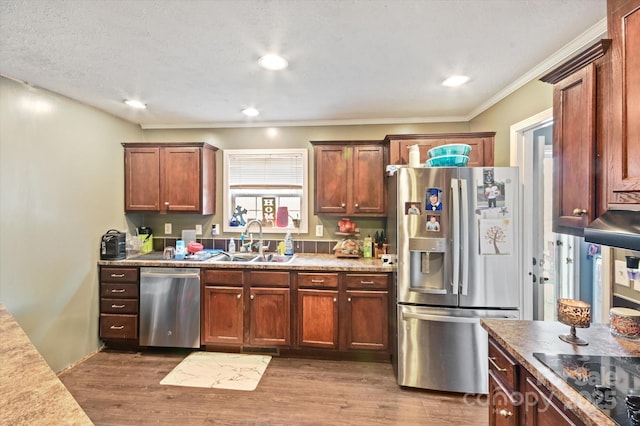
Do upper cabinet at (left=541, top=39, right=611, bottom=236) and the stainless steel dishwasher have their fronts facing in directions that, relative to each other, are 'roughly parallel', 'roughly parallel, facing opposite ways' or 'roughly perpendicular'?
roughly perpendicular

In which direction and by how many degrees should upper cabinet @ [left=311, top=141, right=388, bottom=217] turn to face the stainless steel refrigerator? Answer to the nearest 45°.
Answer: approximately 45° to its left

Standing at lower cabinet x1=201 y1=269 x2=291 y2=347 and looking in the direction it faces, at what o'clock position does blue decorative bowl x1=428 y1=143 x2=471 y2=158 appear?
The blue decorative bowl is roughly at 10 o'clock from the lower cabinet.

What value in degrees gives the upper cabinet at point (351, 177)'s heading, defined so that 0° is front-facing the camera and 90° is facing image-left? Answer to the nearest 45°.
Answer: approximately 0°

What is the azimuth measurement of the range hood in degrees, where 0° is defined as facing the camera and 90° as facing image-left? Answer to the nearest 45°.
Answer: approximately 45°

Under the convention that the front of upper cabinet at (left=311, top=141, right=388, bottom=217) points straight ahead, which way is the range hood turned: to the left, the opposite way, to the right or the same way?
to the right

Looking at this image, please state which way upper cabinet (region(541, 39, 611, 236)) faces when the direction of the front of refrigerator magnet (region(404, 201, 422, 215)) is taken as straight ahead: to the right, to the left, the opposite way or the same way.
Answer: to the right

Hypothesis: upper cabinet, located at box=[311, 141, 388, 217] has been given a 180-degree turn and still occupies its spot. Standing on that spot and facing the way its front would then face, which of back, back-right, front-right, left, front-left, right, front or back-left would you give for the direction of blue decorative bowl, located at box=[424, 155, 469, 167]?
back-right

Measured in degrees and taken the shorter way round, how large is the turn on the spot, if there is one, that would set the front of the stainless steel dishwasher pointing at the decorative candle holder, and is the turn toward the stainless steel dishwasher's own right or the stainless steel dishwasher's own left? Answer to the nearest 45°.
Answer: approximately 45° to the stainless steel dishwasher's own left
